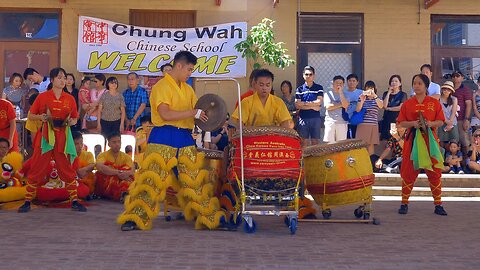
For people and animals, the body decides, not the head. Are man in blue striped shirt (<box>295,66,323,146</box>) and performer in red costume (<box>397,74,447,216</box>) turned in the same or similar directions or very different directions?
same or similar directions

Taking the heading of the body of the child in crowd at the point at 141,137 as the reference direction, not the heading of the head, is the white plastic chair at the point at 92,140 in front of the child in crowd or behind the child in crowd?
behind

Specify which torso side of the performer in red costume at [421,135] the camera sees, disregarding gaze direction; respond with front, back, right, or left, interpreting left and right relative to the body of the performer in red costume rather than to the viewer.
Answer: front

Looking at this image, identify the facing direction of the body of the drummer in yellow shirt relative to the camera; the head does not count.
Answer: toward the camera

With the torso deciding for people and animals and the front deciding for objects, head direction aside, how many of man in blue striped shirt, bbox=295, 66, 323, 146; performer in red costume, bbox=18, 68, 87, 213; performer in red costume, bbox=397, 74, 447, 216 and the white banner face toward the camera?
4

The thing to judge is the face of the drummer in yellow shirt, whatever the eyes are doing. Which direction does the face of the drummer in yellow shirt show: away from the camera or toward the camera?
toward the camera

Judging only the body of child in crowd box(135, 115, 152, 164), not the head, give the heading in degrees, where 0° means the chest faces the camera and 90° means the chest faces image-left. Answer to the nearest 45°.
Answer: approximately 315°

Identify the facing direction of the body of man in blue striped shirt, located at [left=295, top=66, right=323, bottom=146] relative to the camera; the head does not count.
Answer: toward the camera

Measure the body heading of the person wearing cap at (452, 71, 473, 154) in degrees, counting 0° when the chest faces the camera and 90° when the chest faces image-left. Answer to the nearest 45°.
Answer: approximately 45°

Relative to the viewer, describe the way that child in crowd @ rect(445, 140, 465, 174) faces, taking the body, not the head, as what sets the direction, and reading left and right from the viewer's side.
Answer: facing the viewer
